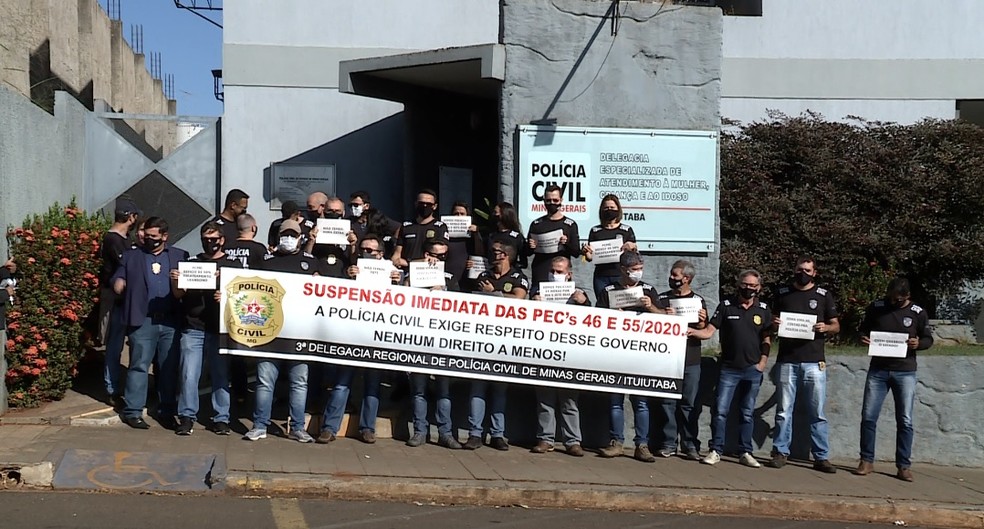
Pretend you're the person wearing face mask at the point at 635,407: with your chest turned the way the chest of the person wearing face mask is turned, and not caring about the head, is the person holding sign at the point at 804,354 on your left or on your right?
on your left

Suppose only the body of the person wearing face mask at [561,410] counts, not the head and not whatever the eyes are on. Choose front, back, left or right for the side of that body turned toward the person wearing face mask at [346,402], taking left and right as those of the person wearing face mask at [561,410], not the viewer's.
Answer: right

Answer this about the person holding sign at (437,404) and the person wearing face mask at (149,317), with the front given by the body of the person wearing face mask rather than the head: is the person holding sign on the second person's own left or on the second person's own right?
on the second person's own left

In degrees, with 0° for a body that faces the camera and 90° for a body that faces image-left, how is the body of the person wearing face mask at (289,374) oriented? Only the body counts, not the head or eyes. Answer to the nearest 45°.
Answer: approximately 0°

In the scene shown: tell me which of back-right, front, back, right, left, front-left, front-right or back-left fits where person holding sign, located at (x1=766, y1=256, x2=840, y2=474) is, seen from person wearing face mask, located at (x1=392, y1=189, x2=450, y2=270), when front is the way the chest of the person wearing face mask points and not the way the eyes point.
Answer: left

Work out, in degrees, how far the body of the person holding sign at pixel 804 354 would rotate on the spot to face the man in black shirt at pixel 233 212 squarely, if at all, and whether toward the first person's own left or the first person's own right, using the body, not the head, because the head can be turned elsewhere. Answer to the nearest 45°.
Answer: approximately 90° to the first person's own right

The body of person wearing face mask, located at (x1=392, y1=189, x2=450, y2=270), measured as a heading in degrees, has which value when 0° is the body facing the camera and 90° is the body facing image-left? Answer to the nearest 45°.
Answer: approximately 0°

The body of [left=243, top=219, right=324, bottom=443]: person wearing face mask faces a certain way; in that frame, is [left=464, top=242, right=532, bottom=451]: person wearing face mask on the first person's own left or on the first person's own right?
on the first person's own left
